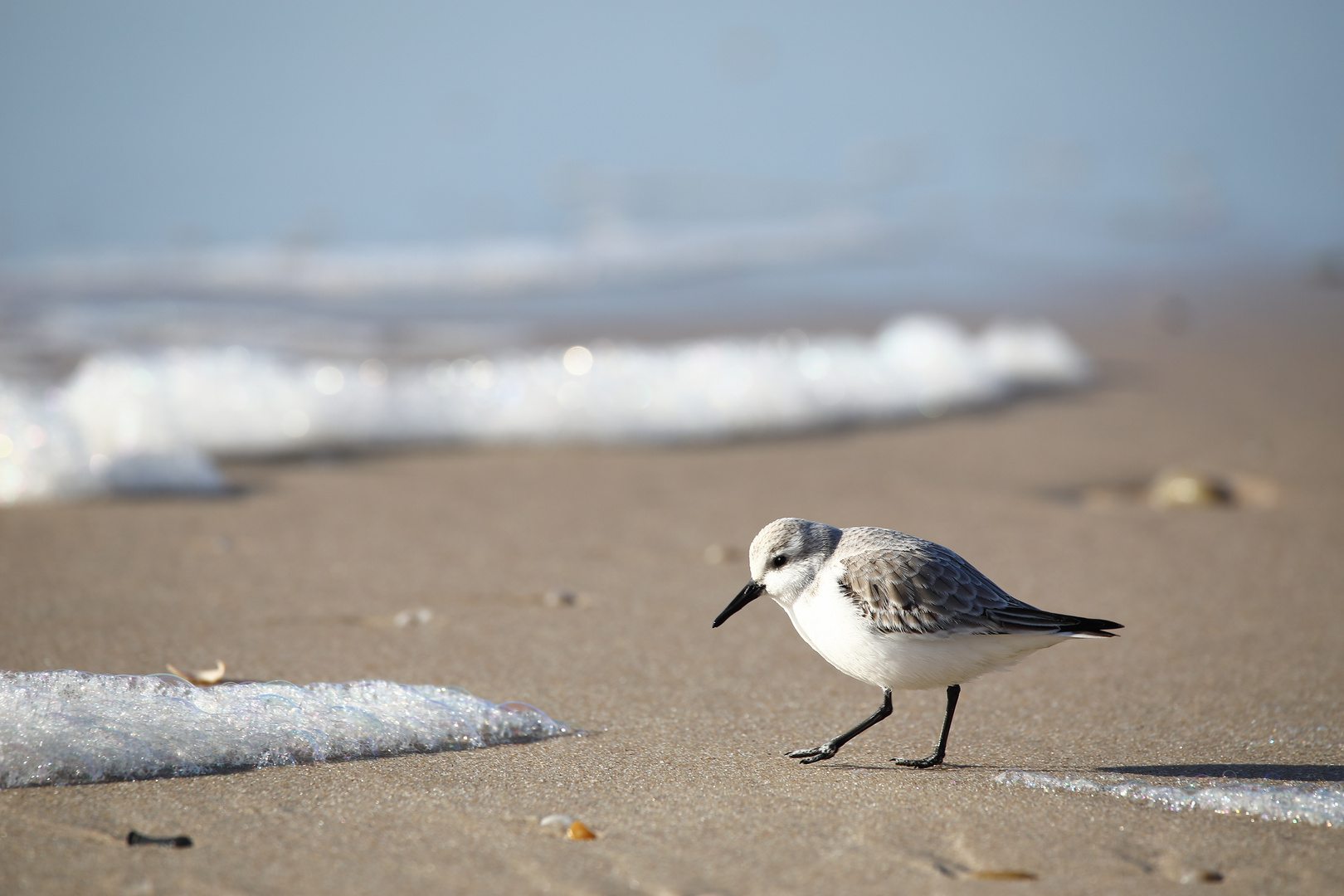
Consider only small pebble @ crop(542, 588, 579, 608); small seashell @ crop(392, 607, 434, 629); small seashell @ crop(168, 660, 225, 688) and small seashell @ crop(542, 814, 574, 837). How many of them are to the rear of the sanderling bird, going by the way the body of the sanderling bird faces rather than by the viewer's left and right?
0

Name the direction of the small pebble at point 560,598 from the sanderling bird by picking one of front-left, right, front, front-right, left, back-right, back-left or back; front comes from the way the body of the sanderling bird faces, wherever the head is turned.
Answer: front-right

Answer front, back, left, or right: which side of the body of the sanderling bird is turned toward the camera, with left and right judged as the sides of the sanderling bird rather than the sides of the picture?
left

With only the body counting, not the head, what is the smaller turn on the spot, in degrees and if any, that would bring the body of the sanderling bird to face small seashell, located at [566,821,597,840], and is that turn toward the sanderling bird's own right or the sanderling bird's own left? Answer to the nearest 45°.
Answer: approximately 45° to the sanderling bird's own left

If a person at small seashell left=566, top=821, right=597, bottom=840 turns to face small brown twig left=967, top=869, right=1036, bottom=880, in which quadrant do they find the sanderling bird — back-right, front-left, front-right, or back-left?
front-left

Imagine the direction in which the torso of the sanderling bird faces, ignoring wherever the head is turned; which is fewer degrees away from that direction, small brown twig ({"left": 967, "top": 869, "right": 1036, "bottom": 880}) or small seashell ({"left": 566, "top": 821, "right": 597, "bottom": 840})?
the small seashell

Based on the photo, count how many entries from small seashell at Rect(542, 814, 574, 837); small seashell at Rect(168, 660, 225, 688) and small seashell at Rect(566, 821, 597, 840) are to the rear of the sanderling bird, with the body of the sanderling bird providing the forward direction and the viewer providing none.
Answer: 0

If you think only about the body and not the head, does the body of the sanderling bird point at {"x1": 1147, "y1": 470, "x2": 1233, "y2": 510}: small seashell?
no

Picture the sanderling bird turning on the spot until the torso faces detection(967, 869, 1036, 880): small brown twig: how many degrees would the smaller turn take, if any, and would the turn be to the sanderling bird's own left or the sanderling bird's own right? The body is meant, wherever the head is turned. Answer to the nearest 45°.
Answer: approximately 90° to the sanderling bird's own left

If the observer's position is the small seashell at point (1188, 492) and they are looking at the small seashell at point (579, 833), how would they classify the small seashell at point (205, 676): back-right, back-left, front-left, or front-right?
front-right
